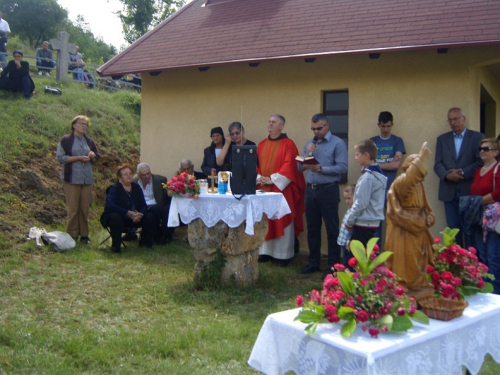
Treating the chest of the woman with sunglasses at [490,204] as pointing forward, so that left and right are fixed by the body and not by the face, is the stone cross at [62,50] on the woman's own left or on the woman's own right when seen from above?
on the woman's own right

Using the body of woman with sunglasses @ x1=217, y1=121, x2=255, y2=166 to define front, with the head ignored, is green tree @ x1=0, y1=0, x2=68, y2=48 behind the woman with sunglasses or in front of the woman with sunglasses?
behind

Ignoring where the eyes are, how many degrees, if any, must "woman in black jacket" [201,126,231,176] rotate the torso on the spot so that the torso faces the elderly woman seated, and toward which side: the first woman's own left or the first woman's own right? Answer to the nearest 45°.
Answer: approximately 90° to the first woman's own right

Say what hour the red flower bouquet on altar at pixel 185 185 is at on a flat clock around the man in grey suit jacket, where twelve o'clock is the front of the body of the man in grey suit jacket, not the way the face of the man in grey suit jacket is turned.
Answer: The red flower bouquet on altar is roughly at 2 o'clock from the man in grey suit jacket.

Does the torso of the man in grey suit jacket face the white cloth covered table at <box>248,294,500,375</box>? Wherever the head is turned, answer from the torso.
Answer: yes

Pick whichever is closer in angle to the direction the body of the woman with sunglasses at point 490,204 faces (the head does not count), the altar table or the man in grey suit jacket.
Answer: the altar table

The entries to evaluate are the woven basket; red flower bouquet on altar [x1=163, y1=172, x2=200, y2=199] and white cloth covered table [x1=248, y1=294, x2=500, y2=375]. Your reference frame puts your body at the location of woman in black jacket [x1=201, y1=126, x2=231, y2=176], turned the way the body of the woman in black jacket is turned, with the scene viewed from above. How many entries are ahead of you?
3

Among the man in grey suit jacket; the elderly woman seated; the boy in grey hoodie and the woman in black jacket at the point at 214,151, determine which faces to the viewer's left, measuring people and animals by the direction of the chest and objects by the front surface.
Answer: the boy in grey hoodie

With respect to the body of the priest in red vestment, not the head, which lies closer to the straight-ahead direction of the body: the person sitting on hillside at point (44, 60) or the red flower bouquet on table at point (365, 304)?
the red flower bouquet on table

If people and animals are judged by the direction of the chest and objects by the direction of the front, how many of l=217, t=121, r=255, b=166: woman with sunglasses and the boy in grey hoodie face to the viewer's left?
1

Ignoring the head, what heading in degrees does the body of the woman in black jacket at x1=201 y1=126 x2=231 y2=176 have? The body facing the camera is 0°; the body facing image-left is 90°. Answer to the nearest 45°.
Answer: approximately 0°
